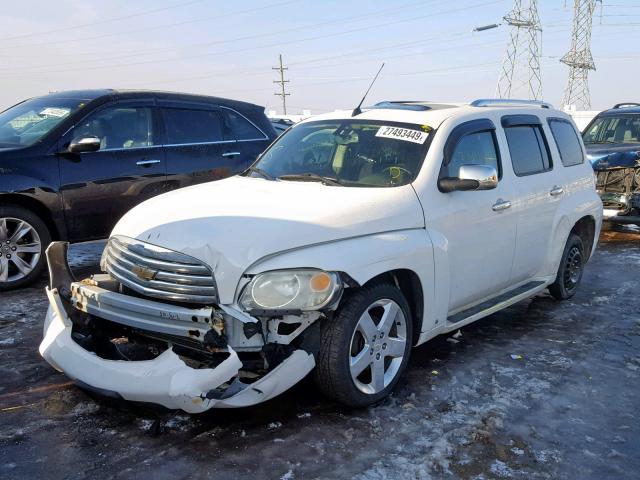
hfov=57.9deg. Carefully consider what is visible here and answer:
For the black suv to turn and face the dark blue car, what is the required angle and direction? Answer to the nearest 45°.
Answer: approximately 135° to its left

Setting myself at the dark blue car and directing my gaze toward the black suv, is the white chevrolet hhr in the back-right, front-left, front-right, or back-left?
front-left

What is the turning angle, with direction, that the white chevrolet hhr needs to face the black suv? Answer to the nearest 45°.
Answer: approximately 90° to its right

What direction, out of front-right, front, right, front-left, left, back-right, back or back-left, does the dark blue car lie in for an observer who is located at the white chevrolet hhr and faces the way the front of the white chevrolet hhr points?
back

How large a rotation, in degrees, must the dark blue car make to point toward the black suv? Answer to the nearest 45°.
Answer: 0° — it already faces it

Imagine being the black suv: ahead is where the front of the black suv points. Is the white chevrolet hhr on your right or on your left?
on your left

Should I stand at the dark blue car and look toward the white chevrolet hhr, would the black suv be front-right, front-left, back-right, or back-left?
front-right

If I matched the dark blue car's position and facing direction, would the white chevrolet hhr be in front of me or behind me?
in front

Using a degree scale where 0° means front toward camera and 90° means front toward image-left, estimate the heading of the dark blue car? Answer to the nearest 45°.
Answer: approximately 45°

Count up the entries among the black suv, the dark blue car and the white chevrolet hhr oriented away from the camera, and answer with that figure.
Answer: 0

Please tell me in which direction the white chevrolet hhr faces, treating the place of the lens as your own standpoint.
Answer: facing the viewer and to the left of the viewer
